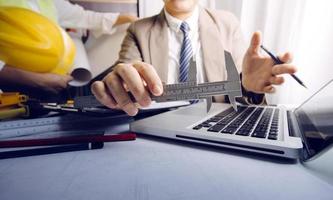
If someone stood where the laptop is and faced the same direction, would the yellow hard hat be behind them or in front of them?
in front

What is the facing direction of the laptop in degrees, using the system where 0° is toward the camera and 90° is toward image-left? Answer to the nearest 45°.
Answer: approximately 135°
